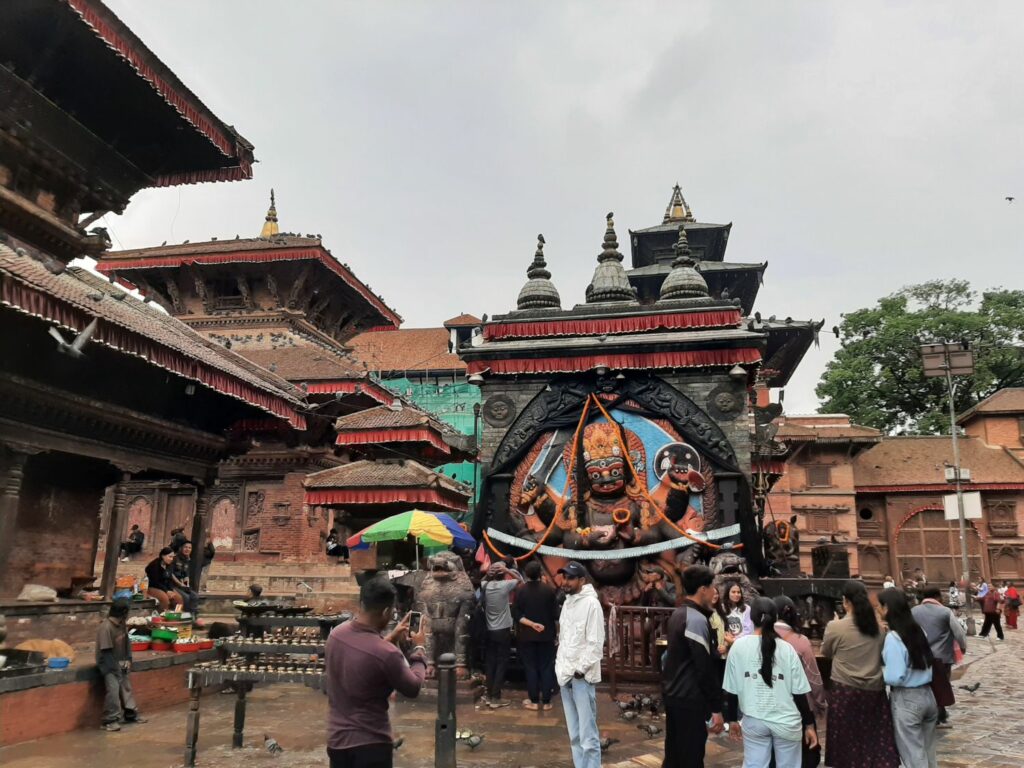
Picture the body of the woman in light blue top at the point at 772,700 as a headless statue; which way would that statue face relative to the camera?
away from the camera

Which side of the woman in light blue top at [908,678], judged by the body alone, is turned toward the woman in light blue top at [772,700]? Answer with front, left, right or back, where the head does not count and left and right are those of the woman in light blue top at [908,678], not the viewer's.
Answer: left

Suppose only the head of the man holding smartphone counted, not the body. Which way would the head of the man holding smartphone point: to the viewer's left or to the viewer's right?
to the viewer's right

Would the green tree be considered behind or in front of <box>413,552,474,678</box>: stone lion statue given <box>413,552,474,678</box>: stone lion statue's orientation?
behind

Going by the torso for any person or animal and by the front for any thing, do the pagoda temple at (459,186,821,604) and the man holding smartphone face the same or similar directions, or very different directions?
very different directions

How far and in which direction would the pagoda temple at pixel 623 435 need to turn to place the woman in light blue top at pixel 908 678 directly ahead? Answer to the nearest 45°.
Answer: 0° — it already faces them

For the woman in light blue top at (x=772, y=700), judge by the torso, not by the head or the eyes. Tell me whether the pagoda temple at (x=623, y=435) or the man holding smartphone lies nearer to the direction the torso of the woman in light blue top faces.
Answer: the pagoda temple

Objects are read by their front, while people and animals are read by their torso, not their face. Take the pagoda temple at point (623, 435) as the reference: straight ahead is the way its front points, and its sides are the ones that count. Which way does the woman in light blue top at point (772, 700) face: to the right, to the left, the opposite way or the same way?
the opposite way

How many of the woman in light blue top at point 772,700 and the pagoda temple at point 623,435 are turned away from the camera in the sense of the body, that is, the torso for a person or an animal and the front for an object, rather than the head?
1

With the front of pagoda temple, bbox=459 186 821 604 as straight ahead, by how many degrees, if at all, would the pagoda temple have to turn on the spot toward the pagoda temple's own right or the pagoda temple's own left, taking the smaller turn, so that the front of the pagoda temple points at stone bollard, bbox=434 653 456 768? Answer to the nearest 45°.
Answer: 0° — it already faces it

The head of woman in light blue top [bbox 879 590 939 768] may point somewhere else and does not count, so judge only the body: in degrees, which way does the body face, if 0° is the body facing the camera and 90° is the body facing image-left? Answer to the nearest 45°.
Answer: approximately 135°

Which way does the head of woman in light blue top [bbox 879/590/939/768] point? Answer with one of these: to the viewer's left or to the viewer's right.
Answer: to the viewer's left

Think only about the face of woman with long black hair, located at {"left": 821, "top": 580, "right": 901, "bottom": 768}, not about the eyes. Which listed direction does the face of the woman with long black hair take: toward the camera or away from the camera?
away from the camera
